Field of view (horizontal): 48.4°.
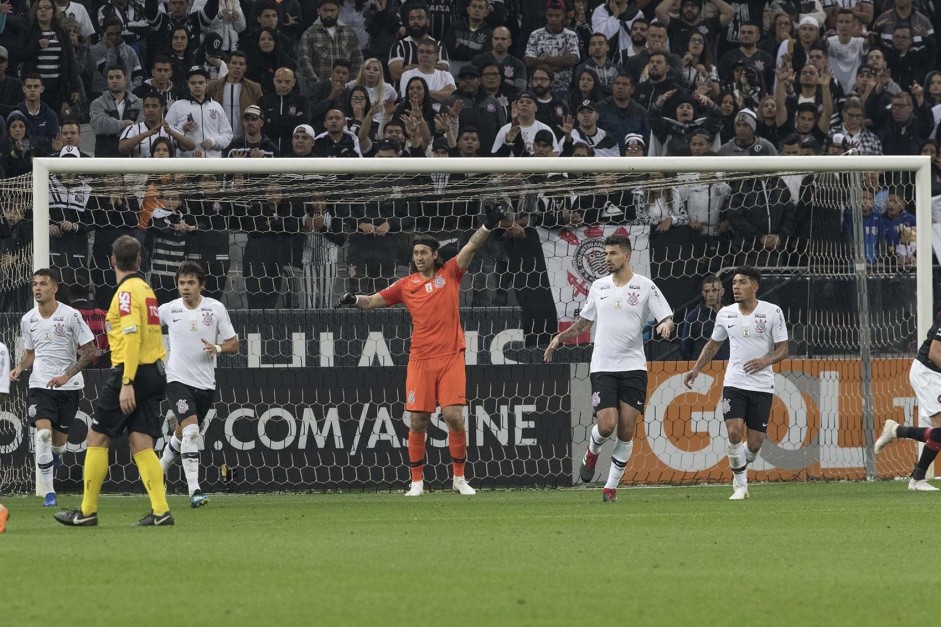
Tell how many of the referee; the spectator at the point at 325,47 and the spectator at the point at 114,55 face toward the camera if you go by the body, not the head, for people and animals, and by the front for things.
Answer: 2

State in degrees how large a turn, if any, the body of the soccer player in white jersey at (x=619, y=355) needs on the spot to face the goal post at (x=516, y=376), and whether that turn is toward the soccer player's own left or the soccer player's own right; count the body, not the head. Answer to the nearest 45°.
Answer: approximately 135° to the soccer player's own right

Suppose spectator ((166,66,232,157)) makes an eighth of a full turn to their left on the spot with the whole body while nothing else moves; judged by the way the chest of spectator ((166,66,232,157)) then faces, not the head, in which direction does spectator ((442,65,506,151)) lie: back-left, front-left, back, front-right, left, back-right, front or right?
front-left

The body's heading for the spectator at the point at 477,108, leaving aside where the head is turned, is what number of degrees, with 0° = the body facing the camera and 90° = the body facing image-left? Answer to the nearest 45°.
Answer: approximately 0°

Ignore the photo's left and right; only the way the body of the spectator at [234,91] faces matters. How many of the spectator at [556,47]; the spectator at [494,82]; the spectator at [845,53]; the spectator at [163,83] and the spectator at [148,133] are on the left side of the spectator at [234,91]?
3

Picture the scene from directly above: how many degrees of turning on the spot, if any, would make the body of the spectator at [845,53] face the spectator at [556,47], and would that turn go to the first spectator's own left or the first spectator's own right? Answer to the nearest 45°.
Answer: approximately 45° to the first spectator's own right

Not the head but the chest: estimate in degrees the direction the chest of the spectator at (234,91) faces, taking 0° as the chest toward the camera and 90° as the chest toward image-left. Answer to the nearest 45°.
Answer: approximately 0°
